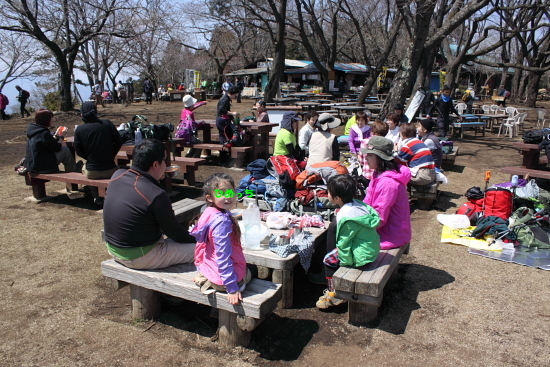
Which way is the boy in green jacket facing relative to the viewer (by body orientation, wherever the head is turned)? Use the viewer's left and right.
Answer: facing to the left of the viewer

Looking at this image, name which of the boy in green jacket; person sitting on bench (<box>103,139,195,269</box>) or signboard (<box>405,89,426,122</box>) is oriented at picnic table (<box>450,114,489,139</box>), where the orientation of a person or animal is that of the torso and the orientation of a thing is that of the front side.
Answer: the person sitting on bench

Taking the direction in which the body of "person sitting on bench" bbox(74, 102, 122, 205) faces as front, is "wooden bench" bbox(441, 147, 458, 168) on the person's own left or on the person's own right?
on the person's own right

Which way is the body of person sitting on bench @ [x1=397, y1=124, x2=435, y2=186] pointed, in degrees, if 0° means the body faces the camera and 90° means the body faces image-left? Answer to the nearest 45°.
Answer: approximately 135°

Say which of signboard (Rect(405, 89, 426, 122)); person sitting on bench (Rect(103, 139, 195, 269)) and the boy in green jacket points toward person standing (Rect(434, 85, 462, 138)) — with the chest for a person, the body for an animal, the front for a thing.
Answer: the person sitting on bench

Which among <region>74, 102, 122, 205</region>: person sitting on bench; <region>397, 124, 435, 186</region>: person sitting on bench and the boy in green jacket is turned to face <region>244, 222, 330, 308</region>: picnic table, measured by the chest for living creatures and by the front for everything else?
the boy in green jacket

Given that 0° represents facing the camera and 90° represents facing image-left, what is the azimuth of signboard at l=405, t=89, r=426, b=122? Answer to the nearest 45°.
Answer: approximately 45°

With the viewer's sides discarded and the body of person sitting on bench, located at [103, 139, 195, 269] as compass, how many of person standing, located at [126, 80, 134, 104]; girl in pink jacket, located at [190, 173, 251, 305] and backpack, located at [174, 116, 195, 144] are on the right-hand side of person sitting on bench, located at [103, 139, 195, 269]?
1

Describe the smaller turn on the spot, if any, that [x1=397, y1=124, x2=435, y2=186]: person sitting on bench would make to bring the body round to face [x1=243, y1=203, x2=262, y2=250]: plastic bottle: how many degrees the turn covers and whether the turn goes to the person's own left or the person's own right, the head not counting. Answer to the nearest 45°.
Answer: approximately 90° to the person's own left

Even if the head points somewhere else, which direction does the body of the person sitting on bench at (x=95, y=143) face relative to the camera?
away from the camera

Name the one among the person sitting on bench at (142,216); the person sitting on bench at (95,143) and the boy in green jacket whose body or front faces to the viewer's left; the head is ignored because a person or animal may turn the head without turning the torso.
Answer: the boy in green jacket

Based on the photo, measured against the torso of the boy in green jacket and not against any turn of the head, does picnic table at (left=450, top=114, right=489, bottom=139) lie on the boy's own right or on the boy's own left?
on the boy's own right

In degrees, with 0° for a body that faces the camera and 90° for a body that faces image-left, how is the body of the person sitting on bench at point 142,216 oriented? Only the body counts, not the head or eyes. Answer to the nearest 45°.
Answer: approximately 225°

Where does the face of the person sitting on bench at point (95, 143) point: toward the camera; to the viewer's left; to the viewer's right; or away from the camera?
away from the camera
